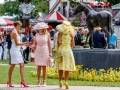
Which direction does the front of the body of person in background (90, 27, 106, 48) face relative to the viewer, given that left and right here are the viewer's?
facing away from the viewer

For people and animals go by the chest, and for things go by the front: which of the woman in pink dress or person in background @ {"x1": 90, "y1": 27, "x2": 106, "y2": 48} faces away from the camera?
the person in background

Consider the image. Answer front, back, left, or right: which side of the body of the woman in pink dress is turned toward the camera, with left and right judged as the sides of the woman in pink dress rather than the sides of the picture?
front

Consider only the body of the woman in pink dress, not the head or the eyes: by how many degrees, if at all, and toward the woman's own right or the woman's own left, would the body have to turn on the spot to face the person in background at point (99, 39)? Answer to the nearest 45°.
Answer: approximately 135° to the woman's own left
